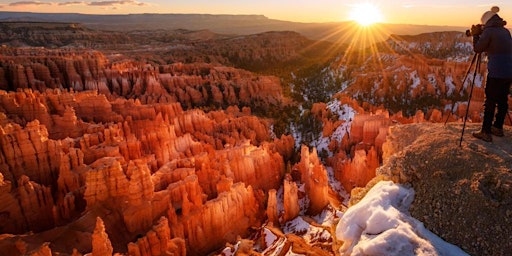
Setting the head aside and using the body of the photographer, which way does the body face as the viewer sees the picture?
to the viewer's left

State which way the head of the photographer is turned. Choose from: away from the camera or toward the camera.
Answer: away from the camera

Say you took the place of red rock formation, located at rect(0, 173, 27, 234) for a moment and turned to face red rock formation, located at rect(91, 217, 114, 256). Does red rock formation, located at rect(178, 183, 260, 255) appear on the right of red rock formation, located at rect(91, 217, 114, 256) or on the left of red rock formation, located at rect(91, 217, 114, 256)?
left

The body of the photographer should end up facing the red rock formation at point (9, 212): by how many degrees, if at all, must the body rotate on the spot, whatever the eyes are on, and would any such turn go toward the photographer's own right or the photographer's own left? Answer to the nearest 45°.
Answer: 0° — they already face it

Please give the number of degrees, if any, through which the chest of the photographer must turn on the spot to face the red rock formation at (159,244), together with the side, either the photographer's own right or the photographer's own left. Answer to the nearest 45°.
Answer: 0° — they already face it

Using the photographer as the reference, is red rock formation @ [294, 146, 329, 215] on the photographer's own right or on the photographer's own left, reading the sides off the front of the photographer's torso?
on the photographer's own right

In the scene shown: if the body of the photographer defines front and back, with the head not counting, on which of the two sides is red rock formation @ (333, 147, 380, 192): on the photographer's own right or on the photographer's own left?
on the photographer's own right
